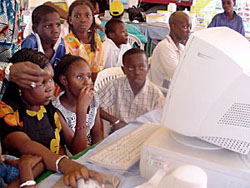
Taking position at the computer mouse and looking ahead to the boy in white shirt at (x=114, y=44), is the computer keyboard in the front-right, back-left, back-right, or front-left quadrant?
front-right

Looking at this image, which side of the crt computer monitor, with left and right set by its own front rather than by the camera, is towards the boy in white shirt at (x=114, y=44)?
front

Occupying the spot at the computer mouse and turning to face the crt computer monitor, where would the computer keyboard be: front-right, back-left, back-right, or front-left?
front-left

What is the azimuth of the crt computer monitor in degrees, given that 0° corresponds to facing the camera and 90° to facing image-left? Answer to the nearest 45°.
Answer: approximately 135°

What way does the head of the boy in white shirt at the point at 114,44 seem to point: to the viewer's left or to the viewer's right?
to the viewer's right
